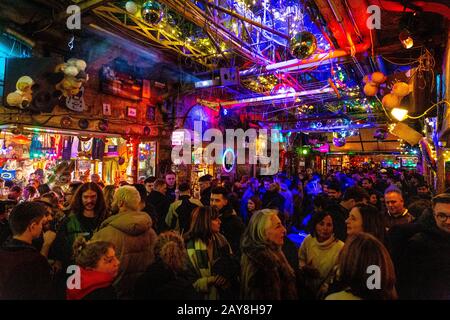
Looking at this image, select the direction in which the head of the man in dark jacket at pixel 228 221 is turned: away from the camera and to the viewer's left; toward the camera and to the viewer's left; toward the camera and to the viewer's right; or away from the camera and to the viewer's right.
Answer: toward the camera and to the viewer's left

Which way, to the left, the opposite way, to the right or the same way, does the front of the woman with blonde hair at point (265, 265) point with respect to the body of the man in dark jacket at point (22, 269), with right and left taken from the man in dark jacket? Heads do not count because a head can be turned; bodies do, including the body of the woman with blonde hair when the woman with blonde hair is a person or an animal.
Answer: to the right

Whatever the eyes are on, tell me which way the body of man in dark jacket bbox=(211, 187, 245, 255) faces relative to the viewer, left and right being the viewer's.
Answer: facing the viewer and to the left of the viewer

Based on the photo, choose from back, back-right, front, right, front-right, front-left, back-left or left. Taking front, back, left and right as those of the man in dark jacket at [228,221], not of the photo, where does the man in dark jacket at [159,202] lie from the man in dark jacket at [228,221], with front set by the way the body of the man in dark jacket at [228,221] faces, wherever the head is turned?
right

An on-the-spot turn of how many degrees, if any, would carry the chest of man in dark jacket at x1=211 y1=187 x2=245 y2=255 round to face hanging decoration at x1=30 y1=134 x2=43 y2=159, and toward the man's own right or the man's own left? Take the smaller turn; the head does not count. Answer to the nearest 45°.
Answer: approximately 90° to the man's own right
